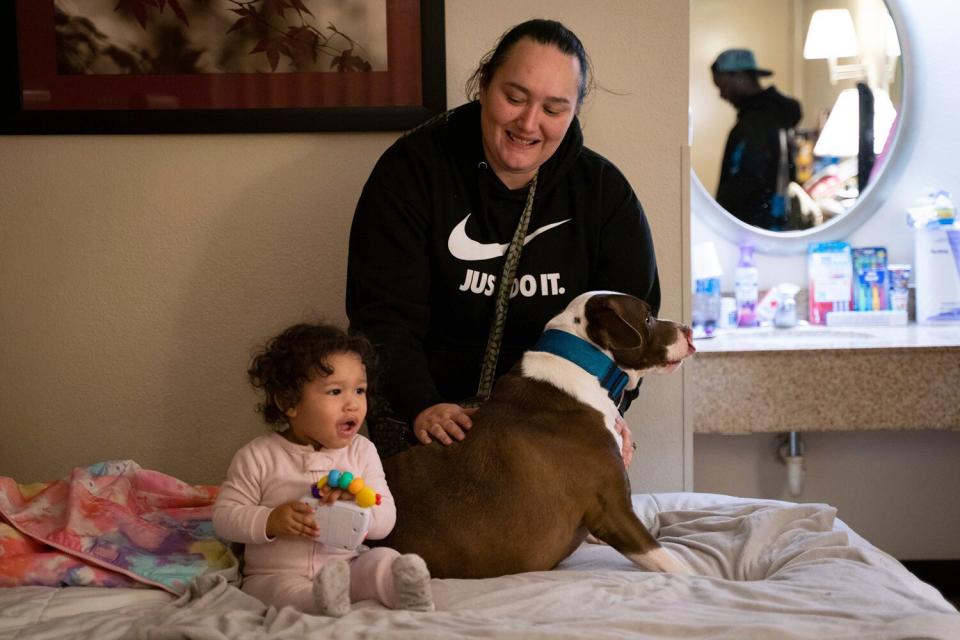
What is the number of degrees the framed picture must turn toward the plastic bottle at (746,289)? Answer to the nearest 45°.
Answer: approximately 90° to its left

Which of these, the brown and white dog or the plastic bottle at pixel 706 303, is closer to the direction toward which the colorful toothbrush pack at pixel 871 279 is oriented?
the brown and white dog

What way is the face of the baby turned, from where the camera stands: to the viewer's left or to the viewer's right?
to the viewer's right

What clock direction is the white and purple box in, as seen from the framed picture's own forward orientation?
The white and purple box is roughly at 9 o'clock from the framed picture.

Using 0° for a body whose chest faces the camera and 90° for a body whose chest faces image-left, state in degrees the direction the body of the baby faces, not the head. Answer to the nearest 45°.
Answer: approximately 315°

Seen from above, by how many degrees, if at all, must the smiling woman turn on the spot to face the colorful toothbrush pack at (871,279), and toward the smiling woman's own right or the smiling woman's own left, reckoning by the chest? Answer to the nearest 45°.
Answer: approximately 135° to the smiling woman's own left

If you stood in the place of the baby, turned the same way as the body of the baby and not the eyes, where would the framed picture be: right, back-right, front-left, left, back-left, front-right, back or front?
back-left

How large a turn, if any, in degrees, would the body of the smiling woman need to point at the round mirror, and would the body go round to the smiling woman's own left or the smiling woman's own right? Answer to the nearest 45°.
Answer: approximately 135° to the smiling woman's own left

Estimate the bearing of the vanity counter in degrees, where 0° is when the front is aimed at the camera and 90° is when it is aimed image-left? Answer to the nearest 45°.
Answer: approximately 0°

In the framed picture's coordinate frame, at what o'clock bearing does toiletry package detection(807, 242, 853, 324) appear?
The toiletry package is roughly at 9 o'clock from the framed picture.
